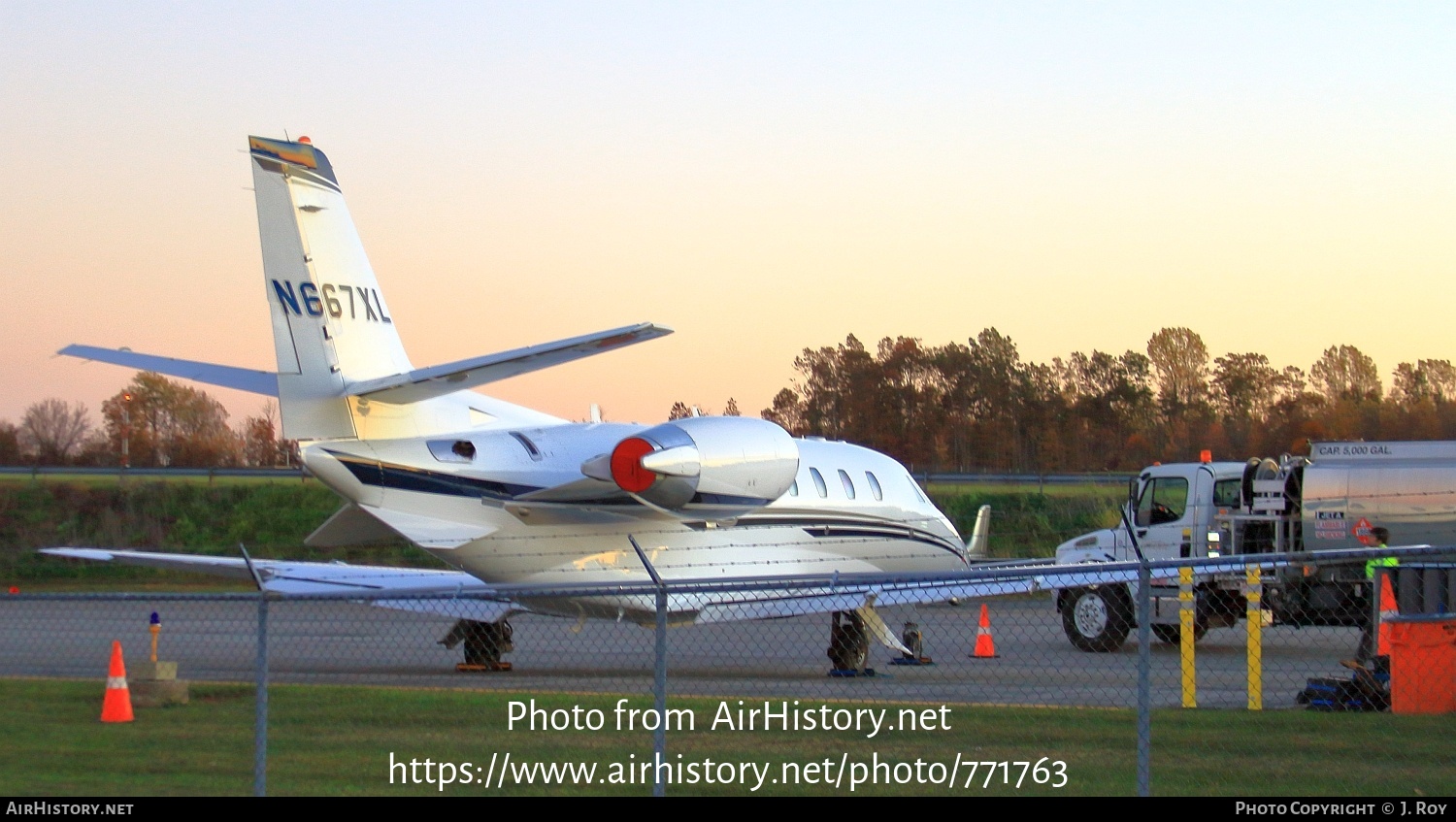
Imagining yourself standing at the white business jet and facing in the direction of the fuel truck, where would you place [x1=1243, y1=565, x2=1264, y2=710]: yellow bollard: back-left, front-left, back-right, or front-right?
front-right

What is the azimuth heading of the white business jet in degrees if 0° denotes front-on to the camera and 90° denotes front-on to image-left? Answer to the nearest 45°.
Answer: approximately 225°

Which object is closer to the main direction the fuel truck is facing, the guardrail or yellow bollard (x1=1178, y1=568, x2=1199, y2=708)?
the guardrail

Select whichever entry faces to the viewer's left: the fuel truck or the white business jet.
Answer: the fuel truck

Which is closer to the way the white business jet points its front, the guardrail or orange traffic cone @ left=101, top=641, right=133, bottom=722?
the guardrail

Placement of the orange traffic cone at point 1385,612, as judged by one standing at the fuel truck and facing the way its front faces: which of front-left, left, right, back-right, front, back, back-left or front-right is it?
left

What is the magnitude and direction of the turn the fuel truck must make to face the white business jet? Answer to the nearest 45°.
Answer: approximately 45° to its left

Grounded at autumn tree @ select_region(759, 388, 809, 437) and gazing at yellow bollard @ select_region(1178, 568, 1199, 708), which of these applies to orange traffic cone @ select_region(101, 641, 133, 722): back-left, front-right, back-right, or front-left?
front-right

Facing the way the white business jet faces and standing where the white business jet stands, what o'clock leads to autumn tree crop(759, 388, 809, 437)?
The autumn tree is roughly at 11 o'clock from the white business jet.

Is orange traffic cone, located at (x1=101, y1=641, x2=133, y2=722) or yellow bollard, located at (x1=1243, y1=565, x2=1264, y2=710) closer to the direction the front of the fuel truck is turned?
the orange traffic cone

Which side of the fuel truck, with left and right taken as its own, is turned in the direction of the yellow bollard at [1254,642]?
left

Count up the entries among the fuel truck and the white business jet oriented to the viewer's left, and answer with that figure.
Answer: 1

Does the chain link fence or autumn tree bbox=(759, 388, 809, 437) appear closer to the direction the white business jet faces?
the autumn tree

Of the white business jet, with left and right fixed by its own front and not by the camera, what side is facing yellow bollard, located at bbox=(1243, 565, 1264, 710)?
right

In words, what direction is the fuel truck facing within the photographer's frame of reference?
facing to the left of the viewer

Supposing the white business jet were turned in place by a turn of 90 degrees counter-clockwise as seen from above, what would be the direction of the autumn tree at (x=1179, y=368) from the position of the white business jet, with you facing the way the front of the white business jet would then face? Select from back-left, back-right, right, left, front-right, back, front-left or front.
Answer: right

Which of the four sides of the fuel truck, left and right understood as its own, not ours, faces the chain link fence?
left

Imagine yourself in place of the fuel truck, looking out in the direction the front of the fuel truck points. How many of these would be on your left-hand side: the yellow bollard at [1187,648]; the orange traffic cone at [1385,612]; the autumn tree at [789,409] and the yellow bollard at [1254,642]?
3
